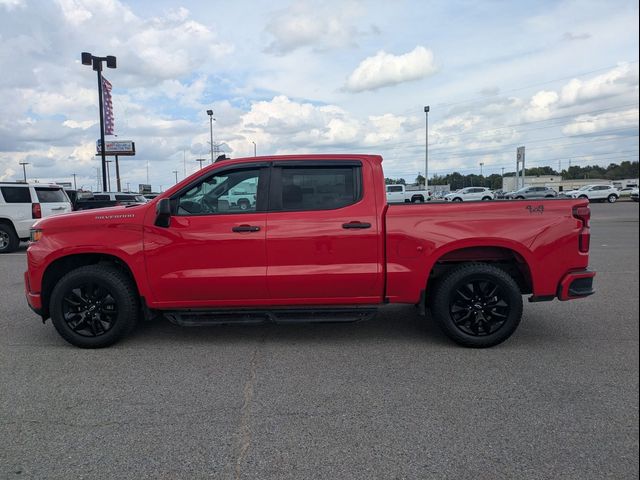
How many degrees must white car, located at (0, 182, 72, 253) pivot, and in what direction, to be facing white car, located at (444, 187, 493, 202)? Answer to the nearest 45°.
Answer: approximately 90° to its right

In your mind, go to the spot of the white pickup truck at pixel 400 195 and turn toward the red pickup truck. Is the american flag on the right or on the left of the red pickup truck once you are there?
right

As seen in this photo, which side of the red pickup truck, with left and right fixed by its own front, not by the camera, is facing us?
left

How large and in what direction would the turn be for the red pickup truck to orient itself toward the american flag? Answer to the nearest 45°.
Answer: approximately 45° to its right

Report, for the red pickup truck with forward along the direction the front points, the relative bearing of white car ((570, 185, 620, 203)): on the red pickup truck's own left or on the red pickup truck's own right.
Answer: on the red pickup truck's own right

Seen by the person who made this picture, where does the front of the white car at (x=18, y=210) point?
facing away from the viewer and to the left of the viewer

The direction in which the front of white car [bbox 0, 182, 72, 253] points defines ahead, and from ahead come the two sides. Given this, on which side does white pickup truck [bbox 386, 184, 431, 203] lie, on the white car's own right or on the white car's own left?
on the white car's own right

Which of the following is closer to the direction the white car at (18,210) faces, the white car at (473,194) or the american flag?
the american flag

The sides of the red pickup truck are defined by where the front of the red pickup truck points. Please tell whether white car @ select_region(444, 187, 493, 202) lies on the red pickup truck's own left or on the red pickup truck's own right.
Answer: on the red pickup truck's own right

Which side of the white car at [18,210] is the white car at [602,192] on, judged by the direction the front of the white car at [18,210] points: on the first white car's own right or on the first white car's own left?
on the first white car's own right

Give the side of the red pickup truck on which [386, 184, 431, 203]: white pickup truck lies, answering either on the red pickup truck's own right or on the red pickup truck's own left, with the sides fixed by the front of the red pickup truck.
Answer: on the red pickup truck's own right
